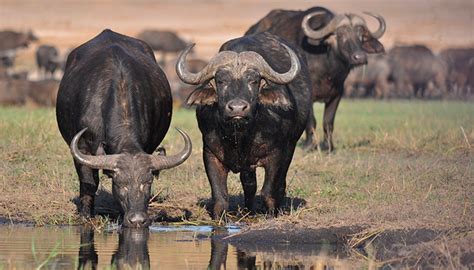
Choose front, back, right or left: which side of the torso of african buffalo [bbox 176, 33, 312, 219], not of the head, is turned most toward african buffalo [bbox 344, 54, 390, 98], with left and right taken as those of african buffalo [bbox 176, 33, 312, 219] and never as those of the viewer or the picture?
back

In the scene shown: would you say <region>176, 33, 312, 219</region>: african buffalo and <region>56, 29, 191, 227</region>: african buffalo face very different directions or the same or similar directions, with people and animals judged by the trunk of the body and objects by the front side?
same or similar directions

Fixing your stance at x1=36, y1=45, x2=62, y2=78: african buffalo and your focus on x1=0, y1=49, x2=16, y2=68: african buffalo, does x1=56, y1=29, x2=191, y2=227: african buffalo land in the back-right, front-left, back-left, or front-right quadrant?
back-left

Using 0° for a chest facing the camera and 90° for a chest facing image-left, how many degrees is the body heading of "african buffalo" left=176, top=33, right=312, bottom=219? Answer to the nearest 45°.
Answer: approximately 0°

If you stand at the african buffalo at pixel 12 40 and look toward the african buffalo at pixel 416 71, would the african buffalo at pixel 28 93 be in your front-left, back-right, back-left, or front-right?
front-right

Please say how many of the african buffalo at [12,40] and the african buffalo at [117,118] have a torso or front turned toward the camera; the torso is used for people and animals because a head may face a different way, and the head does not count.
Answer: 1

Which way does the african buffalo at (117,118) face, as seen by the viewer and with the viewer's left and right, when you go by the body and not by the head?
facing the viewer
